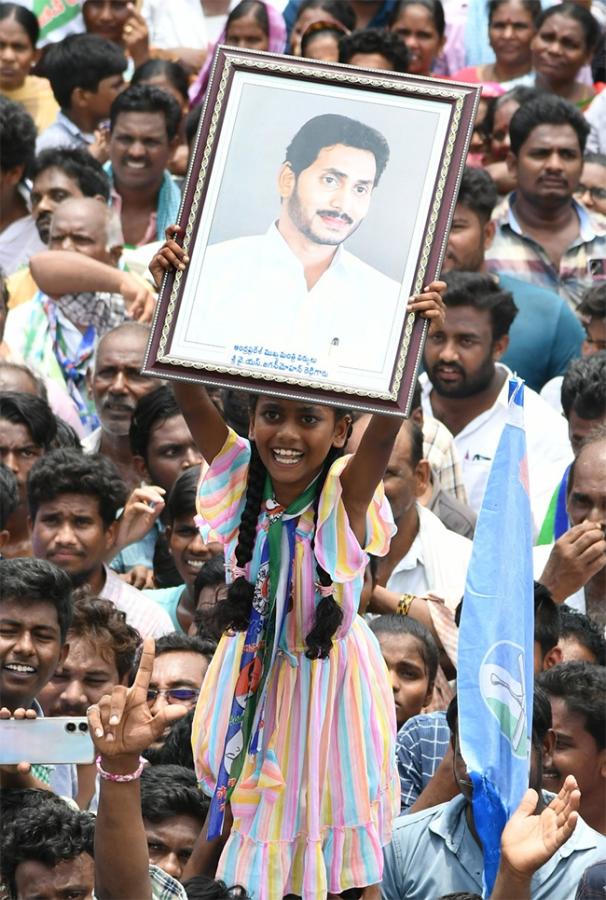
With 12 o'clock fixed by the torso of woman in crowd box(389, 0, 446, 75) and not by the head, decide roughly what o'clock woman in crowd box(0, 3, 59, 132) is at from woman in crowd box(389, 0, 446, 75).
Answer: woman in crowd box(0, 3, 59, 132) is roughly at 3 o'clock from woman in crowd box(389, 0, 446, 75).

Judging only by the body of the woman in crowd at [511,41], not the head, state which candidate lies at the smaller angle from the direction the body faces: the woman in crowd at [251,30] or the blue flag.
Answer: the blue flag

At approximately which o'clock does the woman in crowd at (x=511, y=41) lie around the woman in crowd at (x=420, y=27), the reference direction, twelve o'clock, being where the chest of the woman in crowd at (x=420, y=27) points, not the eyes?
the woman in crowd at (x=511, y=41) is roughly at 9 o'clock from the woman in crowd at (x=420, y=27).

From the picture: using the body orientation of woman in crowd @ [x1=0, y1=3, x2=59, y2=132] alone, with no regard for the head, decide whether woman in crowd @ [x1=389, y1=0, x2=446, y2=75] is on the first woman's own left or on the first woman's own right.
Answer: on the first woman's own left

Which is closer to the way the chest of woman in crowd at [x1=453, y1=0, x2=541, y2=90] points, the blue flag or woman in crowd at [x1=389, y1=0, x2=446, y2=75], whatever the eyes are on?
the blue flag

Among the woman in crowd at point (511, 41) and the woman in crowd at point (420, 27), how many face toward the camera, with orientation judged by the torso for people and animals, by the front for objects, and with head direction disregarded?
2

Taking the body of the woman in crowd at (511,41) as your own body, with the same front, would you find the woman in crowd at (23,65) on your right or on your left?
on your right

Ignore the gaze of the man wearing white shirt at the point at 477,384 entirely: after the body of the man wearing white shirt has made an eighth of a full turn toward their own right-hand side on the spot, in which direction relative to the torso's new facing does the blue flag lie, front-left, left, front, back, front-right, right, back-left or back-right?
left

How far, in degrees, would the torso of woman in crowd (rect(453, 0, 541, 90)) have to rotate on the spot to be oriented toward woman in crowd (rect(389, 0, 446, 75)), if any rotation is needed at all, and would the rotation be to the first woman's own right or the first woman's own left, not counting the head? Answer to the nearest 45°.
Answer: approximately 90° to the first woman's own right
